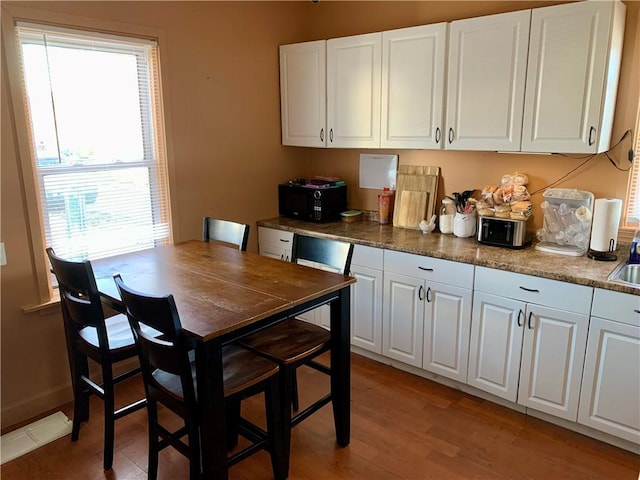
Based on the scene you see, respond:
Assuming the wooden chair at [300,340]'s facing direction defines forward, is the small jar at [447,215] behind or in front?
behind

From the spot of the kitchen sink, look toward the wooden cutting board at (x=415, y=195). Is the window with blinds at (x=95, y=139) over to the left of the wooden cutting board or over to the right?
left

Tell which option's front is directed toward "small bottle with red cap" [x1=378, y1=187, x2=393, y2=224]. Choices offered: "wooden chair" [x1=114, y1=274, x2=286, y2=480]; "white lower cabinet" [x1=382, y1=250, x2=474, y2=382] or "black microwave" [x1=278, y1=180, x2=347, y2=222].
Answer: the wooden chair

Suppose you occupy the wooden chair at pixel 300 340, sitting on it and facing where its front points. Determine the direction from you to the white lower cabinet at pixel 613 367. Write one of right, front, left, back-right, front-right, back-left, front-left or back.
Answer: back-left

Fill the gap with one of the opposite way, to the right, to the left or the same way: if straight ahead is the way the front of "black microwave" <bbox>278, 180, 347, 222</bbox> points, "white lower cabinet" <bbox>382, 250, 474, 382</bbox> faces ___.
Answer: the same way

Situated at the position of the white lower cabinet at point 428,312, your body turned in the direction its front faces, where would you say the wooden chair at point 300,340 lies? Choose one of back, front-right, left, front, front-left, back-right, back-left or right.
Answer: front

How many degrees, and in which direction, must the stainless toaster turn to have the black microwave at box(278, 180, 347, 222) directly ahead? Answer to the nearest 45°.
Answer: approximately 45° to its right

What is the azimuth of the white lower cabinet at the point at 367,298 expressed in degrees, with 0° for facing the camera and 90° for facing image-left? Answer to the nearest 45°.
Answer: approximately 45°

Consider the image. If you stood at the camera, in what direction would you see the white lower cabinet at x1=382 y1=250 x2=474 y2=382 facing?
facing the viewer and to the left of the viewer

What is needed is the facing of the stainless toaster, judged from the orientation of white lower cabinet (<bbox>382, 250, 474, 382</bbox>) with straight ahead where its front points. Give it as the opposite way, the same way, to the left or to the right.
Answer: the same way

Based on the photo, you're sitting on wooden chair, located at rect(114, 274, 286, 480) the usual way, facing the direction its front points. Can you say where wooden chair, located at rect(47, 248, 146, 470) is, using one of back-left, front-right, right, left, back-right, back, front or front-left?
left

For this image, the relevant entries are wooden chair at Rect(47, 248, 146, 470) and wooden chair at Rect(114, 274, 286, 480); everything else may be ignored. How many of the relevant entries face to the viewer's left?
0

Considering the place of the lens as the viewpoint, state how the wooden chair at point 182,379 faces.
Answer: facing away from the viewer and to the right of the viewer

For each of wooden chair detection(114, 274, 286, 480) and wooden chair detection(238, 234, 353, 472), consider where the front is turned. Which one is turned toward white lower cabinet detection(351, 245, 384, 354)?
wooden chair detection(114, 274, 286, 480)

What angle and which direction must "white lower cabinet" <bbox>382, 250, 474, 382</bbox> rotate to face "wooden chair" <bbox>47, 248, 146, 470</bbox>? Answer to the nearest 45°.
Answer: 0° — it already faces it
